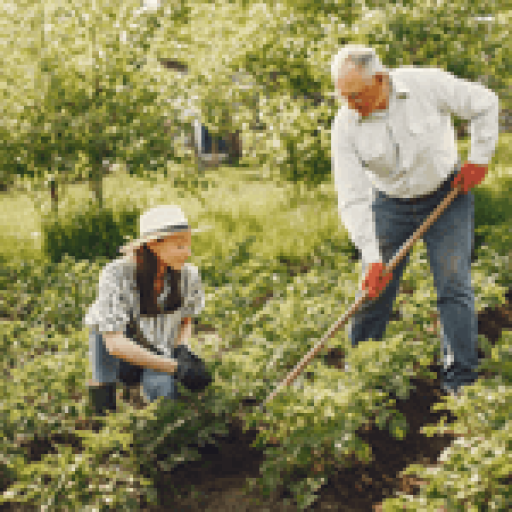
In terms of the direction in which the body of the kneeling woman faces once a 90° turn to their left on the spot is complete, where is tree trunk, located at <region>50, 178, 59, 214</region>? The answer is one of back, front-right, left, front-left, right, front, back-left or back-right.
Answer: front-left

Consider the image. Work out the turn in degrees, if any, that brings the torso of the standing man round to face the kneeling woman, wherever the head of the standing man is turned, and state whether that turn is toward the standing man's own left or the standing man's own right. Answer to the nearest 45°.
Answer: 0° — they already face them

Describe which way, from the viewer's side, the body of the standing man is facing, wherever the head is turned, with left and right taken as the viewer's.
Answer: facing the viewer and to the left of the viewer

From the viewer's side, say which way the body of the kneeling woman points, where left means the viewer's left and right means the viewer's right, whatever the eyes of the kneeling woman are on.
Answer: facing the viewer and to the right of the viewer

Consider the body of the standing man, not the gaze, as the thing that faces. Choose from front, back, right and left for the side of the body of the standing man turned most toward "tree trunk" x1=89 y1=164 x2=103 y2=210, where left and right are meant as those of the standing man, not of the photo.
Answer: right

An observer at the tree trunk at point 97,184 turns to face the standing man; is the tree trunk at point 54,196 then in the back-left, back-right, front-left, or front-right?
back-right

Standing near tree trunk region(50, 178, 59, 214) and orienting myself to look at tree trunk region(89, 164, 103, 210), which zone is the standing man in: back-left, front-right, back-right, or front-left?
front-right

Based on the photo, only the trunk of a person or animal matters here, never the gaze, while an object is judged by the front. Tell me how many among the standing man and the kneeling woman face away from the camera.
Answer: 0

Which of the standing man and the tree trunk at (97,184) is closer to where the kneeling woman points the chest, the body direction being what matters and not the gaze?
the standing man

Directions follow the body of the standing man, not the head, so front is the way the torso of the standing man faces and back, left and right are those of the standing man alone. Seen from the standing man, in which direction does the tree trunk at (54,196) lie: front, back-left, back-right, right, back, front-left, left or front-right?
right

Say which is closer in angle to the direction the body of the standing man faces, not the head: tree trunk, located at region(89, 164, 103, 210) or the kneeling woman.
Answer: the kneeling woman
